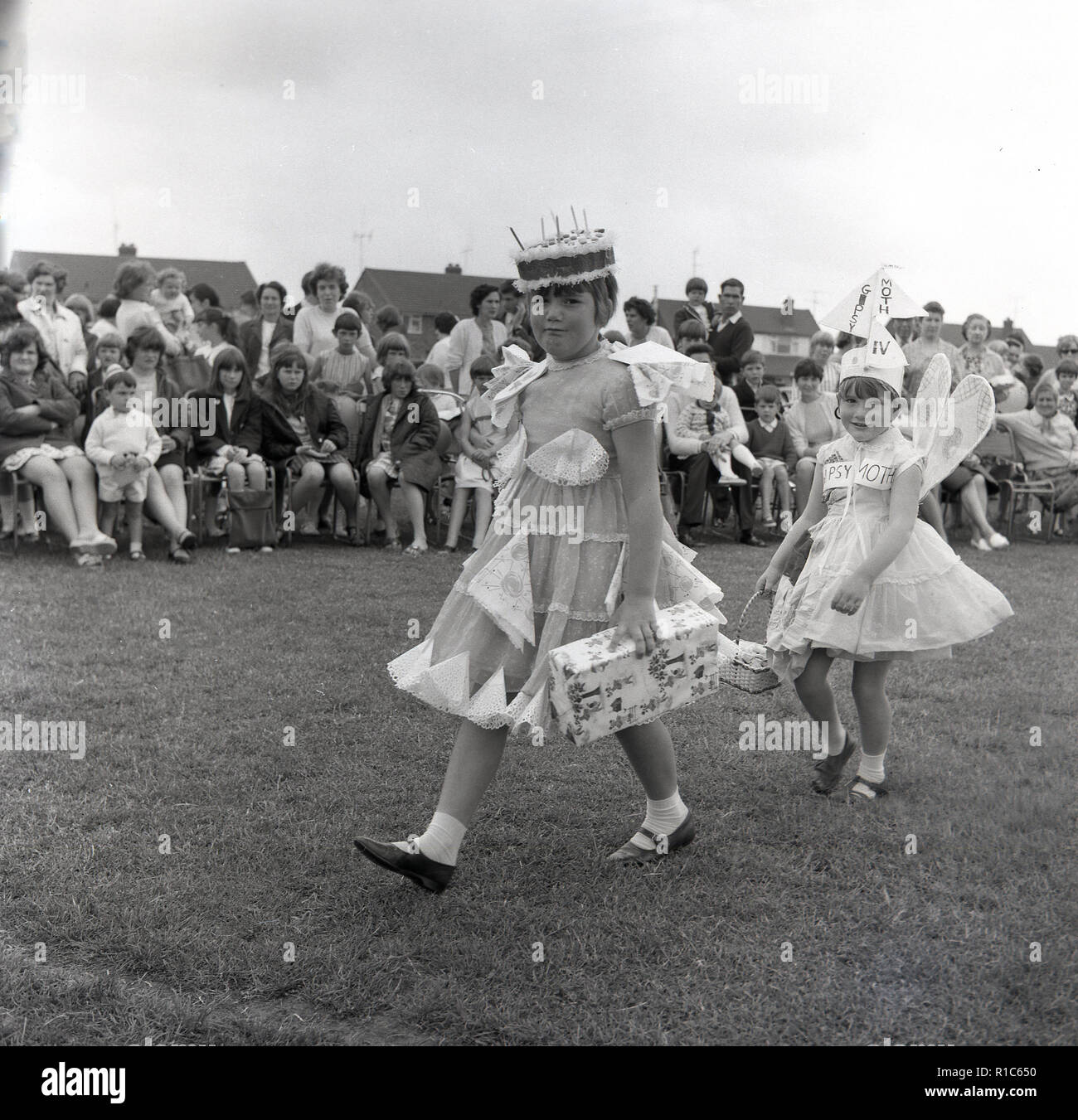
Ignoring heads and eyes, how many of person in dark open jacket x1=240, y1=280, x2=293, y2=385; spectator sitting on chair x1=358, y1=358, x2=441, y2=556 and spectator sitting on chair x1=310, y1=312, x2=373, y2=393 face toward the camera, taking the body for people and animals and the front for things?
3

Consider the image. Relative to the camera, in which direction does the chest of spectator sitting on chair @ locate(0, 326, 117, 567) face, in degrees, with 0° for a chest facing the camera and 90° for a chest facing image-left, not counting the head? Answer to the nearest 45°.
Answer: approximately 315°

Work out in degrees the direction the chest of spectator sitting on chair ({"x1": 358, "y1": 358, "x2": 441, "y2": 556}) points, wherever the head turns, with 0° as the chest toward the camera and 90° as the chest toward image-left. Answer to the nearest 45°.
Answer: approximately 0°

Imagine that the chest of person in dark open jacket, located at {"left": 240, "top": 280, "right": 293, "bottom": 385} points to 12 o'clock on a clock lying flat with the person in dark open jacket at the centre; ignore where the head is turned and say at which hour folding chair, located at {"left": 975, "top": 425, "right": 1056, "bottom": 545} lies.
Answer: The folding chair is roughly at 9 o'clock from the person in dark open jacket.

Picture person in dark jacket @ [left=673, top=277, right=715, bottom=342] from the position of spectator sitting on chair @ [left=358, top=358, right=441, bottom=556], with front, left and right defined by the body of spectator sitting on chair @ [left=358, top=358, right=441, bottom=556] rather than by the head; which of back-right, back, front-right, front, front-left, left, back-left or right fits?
back-left

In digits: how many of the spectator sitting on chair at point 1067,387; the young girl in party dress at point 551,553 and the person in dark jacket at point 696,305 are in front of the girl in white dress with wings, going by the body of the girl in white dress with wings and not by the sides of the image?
1

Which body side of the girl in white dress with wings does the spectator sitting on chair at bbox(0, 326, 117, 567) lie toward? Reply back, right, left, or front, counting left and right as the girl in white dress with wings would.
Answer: right

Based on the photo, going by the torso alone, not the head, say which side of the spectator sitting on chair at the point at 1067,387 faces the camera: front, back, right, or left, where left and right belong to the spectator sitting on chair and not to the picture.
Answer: front

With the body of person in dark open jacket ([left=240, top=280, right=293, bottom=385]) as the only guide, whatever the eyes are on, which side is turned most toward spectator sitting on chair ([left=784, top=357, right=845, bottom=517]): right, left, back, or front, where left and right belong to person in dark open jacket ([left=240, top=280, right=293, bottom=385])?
left

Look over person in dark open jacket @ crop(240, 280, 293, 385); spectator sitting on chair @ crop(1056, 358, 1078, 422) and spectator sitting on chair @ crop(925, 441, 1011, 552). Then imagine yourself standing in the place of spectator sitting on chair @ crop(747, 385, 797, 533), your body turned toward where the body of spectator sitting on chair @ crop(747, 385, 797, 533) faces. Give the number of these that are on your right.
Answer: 1

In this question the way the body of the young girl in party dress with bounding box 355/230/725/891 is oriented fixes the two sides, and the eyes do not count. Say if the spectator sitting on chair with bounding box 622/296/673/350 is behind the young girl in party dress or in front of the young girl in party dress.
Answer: behind

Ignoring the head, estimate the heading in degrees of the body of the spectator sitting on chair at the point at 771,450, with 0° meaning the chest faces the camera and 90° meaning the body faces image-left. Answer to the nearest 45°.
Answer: approximately 0°
